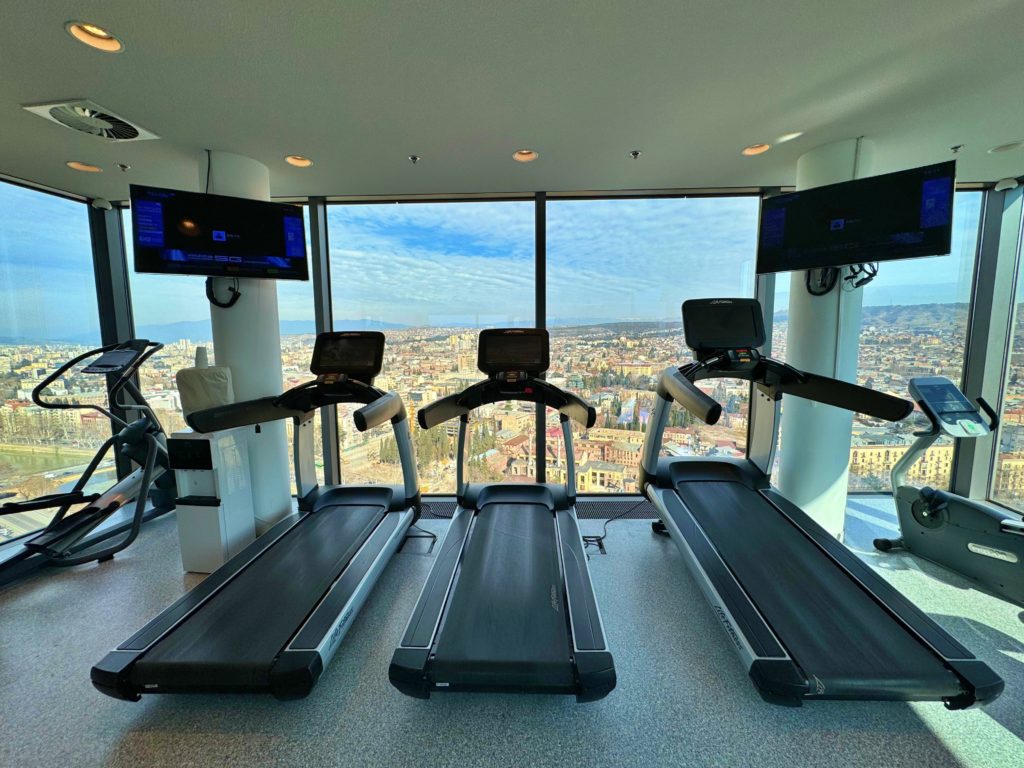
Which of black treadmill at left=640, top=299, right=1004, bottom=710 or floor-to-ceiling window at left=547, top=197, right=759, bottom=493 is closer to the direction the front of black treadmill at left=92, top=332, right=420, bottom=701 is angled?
the floor-to-ceiling window

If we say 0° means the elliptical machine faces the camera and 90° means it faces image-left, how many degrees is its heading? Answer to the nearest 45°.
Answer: approximately 225°

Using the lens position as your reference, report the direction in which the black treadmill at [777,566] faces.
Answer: facing away from the viewer and to the left of the viewer

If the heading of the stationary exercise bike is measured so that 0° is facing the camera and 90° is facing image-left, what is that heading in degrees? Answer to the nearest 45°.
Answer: approximately 135°

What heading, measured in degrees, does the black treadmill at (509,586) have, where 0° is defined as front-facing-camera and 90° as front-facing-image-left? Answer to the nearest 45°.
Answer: approximately 180°

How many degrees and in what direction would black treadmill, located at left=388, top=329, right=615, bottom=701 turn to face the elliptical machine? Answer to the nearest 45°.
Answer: approximately 90° to its left

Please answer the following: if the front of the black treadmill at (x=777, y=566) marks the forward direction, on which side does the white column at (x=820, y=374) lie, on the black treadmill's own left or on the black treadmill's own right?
on the black treadmill's own right

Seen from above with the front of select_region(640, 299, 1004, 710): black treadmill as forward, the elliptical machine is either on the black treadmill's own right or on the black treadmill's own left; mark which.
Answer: on the black treadmill's own left

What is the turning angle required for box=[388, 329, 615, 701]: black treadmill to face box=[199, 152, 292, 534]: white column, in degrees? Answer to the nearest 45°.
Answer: approximately 45° to its left

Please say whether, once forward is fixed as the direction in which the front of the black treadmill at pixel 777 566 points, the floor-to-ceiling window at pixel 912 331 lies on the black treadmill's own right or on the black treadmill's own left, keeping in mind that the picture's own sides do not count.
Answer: on the black treadmill's own right
